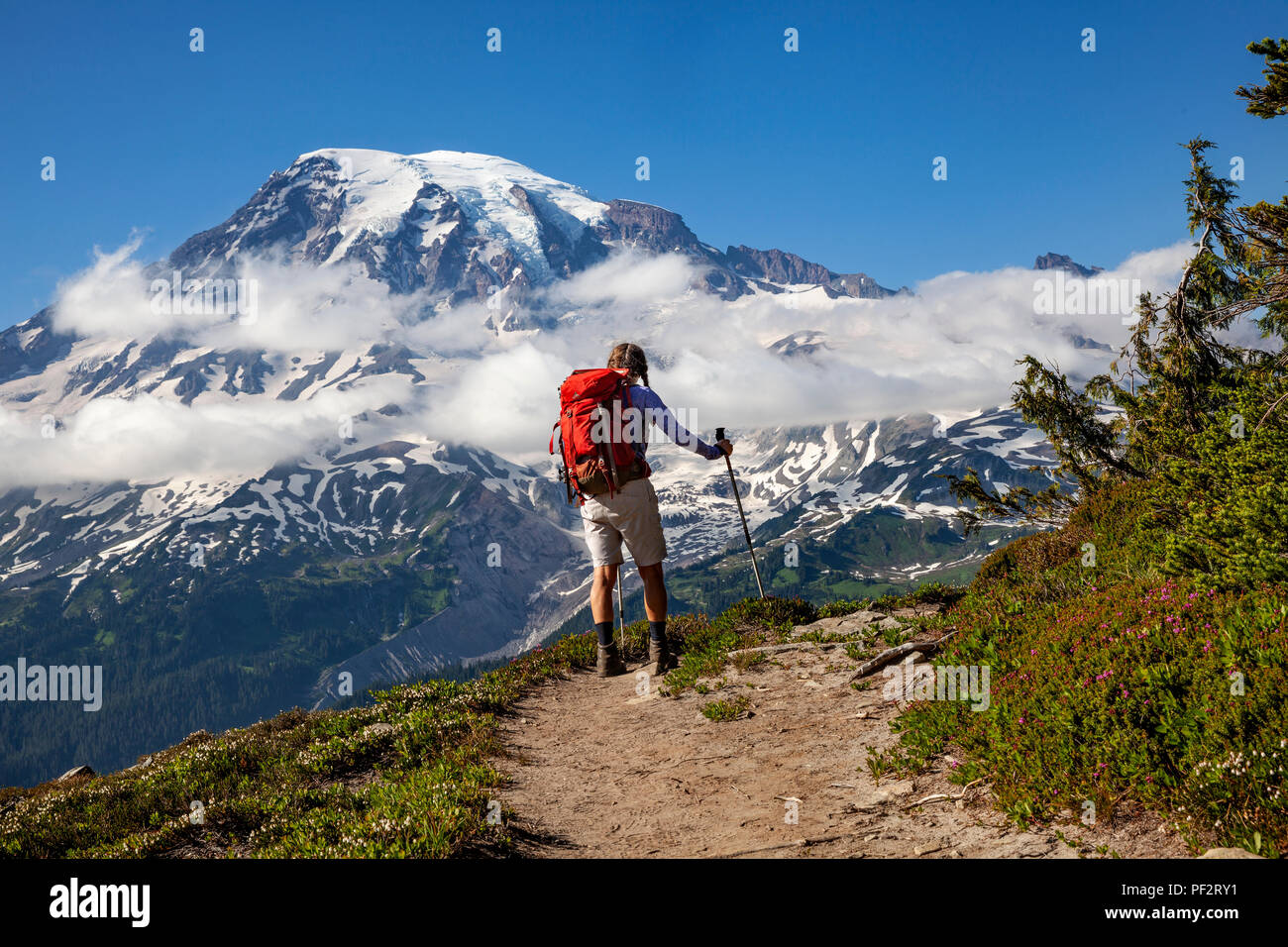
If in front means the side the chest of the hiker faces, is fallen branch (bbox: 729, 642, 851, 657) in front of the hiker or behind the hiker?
in front

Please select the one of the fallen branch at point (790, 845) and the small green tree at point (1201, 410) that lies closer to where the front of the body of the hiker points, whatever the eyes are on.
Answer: the small green tree

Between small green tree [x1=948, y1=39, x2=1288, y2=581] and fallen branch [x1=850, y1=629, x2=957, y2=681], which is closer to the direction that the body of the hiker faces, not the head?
the small green tree

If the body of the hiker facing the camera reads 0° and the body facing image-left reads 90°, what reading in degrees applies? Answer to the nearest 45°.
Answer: approximately 225°

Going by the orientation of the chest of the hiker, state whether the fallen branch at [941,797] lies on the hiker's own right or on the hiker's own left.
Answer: on the hiker's own right

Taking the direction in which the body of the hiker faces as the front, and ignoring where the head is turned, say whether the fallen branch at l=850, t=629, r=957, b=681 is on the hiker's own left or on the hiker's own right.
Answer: on the hiker's own right

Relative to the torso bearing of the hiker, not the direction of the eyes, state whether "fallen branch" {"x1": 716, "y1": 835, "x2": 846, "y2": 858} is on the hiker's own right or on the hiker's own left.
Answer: on the hiker's own right
